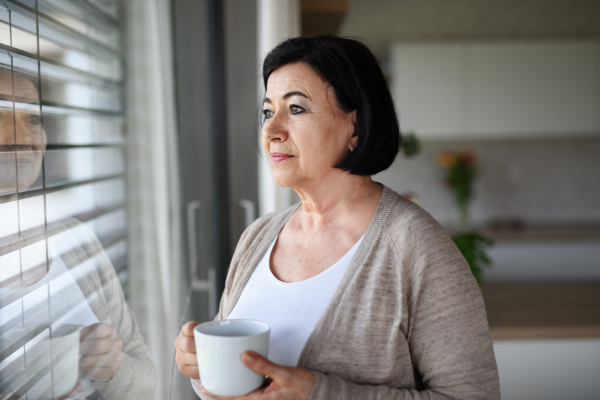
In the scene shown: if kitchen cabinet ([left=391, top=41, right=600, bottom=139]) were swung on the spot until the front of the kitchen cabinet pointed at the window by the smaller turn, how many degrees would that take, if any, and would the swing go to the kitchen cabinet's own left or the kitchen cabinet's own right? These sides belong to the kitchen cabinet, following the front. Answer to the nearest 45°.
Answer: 0° — it already faces it

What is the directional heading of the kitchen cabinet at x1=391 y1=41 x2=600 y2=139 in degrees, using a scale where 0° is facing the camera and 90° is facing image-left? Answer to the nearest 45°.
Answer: approximately 0°

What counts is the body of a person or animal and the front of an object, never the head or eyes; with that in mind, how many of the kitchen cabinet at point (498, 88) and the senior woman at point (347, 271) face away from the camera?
0

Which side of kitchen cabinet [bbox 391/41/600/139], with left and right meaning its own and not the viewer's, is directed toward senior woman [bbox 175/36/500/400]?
front

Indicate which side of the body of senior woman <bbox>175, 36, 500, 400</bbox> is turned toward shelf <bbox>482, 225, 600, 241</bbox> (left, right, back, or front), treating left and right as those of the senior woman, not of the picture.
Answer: back

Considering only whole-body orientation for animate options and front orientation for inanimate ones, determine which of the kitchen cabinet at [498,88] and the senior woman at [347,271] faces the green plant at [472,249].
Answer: the kitchen cabinet

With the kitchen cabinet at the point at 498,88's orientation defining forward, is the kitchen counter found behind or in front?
in front

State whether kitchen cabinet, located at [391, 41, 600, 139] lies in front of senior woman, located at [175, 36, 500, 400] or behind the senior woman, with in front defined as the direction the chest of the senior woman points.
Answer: behind

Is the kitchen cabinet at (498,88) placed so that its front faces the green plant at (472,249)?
yes

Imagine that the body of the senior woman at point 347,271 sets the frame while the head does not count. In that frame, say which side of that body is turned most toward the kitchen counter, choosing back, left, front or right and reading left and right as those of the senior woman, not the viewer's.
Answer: back
